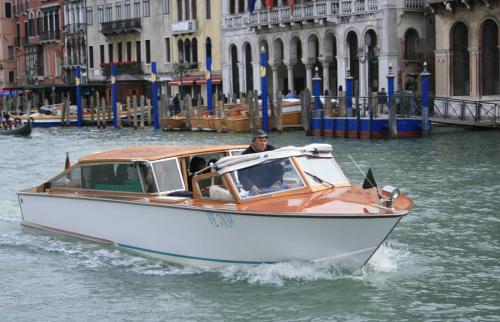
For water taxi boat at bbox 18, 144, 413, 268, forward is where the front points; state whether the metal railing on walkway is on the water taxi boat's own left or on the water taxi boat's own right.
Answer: on the water taxi boat's own left

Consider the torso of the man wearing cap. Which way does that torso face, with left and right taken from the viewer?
facing the viewer and to the right of the viewer

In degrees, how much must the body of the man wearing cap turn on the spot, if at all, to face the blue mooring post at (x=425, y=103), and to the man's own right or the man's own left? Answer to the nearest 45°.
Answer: approximately 135° to the man's own left

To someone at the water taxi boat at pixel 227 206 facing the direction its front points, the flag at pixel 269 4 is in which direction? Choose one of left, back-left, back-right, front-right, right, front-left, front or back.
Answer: back-left

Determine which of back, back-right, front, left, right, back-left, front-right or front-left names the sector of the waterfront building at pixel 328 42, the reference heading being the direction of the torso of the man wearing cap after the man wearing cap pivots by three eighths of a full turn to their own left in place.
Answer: front

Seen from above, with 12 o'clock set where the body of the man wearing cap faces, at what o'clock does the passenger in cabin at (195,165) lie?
The passenger in cabin is roughly at 6 o'clock from the man wearing cap.

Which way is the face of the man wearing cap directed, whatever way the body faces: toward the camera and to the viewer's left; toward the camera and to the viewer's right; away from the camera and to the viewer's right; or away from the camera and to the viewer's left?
toward the camera and to the viewer's right
